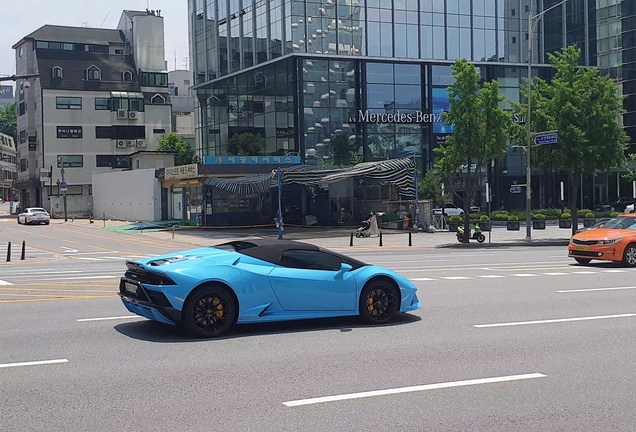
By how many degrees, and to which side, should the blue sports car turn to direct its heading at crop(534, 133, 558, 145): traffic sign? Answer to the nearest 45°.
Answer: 0° — it already faces it

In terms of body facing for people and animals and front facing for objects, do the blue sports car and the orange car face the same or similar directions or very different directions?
very different directions

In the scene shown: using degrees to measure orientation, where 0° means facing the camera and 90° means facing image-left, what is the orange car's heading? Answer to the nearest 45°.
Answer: approximately 45°

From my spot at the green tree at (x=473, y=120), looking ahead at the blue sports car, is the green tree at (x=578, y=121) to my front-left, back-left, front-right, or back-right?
back-left

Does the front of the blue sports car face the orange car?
yes

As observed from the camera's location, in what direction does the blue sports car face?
facing away from the viewer and to the right of the viewer

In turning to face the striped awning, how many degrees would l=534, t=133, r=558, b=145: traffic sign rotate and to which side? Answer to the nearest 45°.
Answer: approximately 135° to its right

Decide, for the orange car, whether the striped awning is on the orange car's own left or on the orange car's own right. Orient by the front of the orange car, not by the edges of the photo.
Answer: on the orange car's own right

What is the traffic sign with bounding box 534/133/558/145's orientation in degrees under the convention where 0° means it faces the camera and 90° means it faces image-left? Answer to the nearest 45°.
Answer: approximately 0°

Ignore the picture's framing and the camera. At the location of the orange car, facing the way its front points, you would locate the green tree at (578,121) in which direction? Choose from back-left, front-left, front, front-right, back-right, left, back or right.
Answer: back-right
